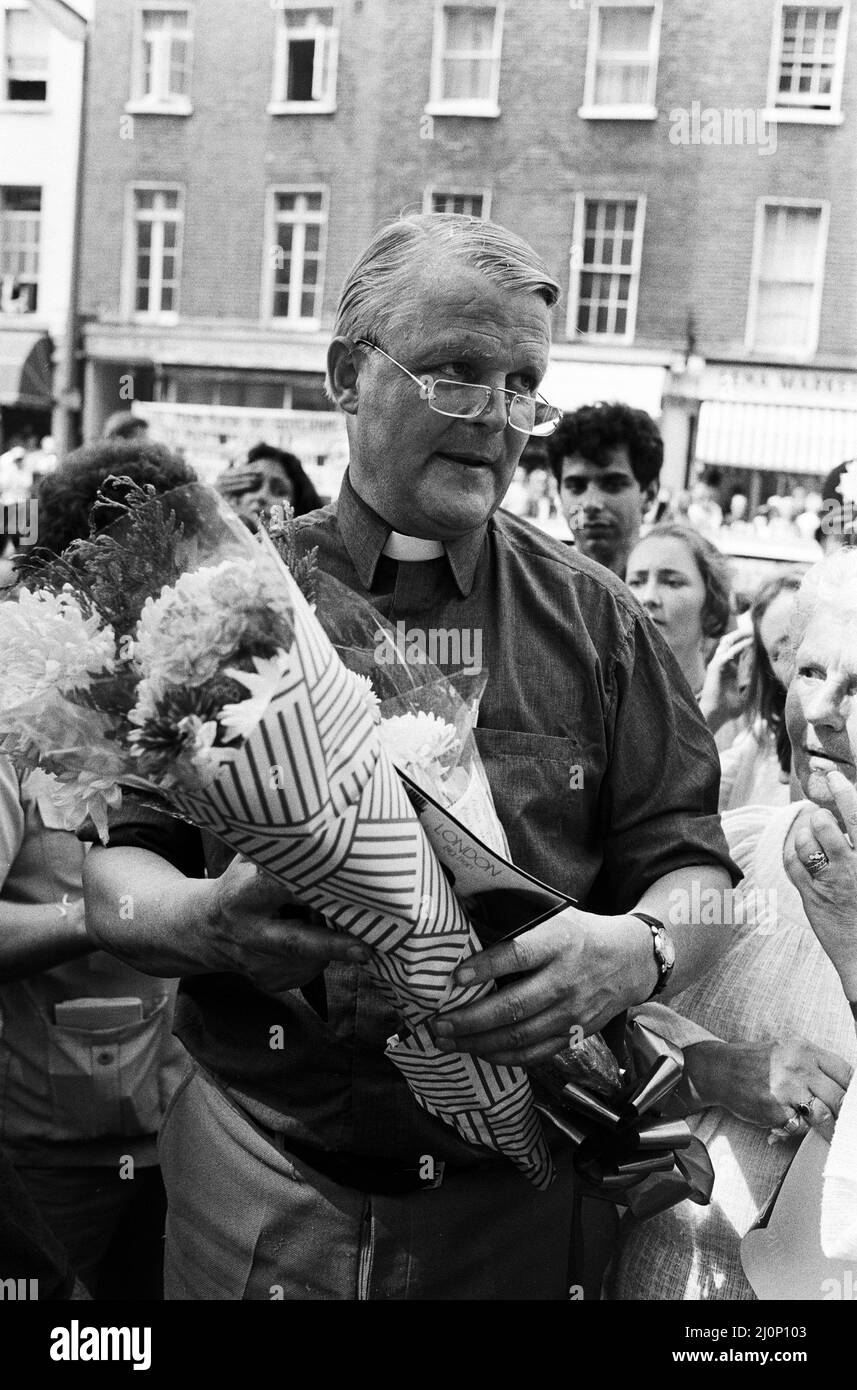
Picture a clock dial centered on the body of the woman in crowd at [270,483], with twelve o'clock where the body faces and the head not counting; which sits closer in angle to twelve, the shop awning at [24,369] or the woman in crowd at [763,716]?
the woman in crowd

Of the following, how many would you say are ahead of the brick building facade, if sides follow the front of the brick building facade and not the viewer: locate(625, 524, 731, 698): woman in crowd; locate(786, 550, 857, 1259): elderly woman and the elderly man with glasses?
3

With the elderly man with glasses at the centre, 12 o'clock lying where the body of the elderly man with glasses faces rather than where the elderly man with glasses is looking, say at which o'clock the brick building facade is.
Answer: The brick building facade is roughly at 6 o'clock from the elderly man with glasses.

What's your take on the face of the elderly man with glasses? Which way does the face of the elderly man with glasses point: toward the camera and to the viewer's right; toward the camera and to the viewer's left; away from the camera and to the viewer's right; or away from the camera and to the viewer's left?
toward the camera and to the viewer's right

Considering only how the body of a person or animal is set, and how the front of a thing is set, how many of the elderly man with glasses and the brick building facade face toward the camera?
2

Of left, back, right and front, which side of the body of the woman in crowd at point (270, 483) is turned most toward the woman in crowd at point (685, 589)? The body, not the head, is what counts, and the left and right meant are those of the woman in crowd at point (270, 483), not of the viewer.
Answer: left

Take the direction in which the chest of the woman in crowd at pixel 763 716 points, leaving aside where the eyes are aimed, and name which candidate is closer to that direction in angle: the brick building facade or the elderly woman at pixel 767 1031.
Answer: the elderly woman

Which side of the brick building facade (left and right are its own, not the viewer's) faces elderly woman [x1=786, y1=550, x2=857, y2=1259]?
front

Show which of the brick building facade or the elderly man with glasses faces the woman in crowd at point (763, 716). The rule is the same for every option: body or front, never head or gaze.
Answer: the brick building facade
